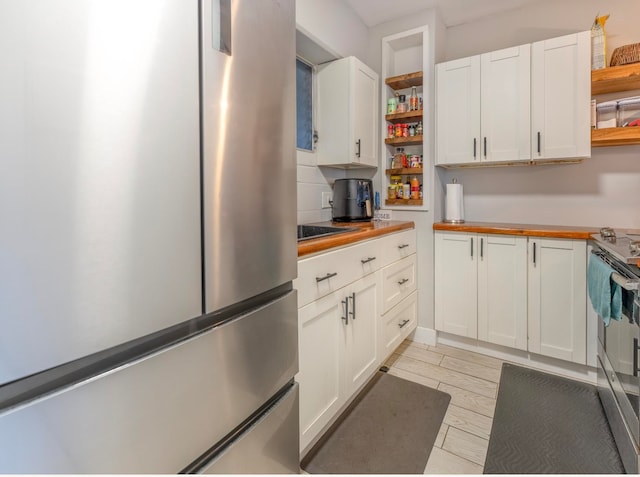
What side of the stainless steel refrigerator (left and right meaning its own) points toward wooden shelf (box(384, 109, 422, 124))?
left

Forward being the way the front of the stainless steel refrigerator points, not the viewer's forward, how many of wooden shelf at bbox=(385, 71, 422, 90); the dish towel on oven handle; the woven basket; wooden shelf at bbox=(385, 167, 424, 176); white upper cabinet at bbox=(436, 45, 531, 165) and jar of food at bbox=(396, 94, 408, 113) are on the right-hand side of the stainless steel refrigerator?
0

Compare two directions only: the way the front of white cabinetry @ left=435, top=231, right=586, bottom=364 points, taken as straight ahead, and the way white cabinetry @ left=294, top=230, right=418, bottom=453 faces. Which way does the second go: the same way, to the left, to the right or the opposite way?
to the left

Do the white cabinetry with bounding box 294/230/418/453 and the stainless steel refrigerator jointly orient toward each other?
no

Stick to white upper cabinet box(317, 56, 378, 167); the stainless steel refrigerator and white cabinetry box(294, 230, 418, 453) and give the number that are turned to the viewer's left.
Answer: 0

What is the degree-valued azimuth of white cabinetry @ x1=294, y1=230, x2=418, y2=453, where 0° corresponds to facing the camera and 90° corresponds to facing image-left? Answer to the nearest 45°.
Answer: approximately 315°

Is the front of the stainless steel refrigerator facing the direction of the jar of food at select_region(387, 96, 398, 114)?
no

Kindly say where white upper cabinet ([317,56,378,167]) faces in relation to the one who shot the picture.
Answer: facing the viewer and to the right of the viewer

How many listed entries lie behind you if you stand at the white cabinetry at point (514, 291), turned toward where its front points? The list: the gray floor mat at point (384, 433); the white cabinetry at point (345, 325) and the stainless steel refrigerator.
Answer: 0
